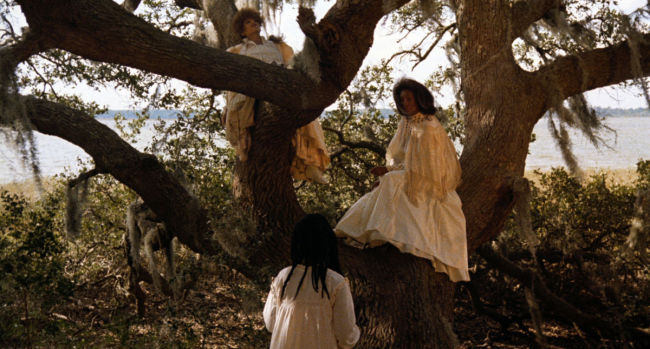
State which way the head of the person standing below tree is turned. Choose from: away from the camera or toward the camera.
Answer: away from the camera

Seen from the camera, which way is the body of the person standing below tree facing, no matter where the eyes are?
away from the camera

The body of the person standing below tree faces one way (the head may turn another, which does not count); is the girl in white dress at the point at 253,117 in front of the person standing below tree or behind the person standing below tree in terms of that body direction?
in front
